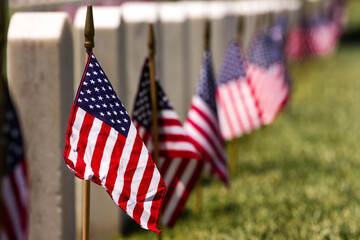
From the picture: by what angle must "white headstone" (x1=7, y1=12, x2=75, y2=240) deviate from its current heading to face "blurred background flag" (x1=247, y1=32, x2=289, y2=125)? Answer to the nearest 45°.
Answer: approximately 45° to its left

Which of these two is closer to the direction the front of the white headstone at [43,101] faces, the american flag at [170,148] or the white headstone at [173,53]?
the american flag

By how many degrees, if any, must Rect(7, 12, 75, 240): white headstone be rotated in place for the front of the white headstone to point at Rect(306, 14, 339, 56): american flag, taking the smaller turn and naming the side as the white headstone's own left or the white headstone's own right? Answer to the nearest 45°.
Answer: approximately 45° to the white headstone's own left

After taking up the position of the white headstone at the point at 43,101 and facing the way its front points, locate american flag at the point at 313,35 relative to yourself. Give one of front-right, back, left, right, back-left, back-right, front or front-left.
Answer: front-left

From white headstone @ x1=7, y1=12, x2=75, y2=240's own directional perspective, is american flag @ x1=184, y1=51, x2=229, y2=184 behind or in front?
in front
